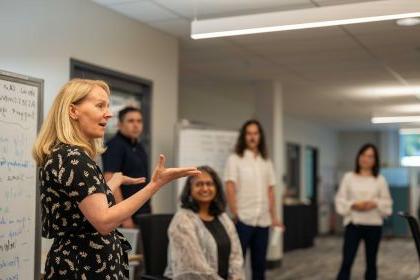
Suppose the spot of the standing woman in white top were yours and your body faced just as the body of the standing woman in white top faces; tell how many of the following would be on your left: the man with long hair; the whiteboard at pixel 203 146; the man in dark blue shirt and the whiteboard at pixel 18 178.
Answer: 0

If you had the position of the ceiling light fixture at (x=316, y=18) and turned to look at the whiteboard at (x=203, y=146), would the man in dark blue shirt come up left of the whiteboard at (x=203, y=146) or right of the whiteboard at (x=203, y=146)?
left

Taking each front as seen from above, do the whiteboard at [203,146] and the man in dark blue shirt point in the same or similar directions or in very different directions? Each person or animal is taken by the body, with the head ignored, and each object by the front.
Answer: same or similar directions

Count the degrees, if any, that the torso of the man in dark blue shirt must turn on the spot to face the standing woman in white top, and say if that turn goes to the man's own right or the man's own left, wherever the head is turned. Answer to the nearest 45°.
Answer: approximately 45° to the man's own left

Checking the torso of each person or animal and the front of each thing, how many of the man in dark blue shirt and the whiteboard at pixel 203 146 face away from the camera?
0

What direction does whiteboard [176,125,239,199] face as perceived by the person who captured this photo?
facing the viewer and to the right of the viewer

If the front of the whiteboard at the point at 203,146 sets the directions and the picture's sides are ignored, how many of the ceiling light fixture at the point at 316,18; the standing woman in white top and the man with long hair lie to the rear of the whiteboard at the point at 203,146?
0

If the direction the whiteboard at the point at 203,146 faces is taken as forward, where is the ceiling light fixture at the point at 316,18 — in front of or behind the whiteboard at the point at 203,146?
in front

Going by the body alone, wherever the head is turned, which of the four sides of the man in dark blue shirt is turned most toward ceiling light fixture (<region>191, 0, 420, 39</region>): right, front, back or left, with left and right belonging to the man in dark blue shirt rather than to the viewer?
left

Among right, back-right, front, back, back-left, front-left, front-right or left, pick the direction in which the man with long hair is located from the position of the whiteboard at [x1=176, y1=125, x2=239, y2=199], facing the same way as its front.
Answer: front

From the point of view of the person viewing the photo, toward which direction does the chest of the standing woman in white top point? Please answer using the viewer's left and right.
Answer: facing the viewer

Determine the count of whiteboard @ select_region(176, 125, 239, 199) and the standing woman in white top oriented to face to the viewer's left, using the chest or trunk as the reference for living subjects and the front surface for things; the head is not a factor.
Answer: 0

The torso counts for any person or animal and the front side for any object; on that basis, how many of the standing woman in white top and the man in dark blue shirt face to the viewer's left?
0

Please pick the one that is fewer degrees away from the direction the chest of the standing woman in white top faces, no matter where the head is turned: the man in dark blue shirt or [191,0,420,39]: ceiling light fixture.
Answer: the ceiling light fixture

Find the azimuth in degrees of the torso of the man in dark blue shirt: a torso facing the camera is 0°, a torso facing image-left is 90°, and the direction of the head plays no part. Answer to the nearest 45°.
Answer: approximately 315°

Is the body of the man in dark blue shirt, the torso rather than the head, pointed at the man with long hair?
no
